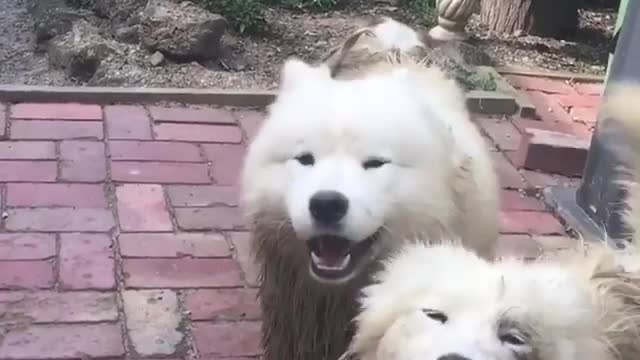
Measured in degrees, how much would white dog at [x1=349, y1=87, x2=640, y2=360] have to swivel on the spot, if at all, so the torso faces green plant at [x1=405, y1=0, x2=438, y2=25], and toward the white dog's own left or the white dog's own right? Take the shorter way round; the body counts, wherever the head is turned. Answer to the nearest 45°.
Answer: approximately 135° to the white dog's own right

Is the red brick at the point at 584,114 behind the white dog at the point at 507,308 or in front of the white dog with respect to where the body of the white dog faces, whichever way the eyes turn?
behind

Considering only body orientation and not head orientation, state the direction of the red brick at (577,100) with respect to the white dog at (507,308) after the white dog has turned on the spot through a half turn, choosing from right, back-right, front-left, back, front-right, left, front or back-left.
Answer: front-left

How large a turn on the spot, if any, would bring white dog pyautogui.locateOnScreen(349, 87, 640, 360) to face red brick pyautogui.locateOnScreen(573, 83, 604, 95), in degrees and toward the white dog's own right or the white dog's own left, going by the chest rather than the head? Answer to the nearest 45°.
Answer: approximately 135° to the white dog's own right

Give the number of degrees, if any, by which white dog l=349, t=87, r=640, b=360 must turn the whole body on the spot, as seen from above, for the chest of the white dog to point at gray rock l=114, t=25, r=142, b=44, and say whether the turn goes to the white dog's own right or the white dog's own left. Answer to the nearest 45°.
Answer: approximately 90° to the white dog's own right

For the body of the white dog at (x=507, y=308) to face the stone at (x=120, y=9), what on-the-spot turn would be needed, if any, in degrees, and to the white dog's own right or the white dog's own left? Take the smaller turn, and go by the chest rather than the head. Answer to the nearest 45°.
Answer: approximately 90° to the white dog's own right

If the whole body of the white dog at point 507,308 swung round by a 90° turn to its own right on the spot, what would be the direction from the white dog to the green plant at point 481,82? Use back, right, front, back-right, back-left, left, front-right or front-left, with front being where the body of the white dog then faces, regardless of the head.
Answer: front-right

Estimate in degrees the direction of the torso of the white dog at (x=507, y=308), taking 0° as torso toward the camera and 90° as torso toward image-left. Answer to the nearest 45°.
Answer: approximately 45°
